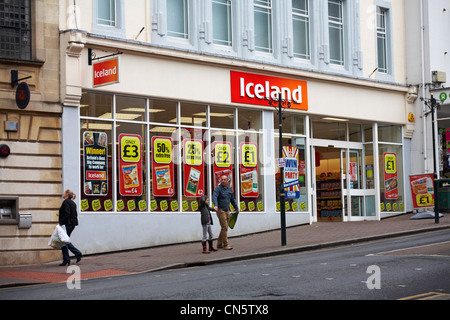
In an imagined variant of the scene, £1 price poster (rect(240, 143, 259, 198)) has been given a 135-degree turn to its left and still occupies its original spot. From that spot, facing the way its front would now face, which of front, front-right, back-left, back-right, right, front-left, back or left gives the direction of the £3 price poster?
back-left

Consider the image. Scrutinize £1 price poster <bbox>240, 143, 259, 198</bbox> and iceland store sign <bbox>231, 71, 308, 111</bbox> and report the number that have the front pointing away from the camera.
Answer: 0

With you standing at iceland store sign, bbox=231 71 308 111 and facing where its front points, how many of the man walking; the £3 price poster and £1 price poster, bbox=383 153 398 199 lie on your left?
1

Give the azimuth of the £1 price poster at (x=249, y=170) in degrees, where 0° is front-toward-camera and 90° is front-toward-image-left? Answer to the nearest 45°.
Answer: approximately 315°

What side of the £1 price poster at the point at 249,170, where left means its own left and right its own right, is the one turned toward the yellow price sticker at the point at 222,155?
right

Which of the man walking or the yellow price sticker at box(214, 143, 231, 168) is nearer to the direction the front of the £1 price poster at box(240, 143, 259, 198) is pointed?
the man walking

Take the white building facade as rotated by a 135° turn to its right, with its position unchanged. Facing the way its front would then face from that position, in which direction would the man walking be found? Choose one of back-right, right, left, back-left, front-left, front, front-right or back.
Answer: left

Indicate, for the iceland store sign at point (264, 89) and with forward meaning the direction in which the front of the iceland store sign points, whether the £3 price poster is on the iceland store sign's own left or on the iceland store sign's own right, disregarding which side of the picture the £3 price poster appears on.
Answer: on the iceland store sign's own right

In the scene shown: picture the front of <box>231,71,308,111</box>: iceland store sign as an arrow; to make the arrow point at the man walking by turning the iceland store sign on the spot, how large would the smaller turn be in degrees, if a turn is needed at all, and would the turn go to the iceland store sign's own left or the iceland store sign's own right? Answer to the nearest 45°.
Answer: approximately 45° to the iceland store sign's own right

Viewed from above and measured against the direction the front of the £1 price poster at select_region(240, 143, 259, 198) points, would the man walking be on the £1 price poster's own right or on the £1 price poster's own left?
on the £1 price poster's own right
